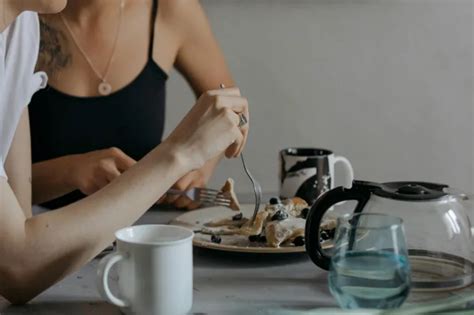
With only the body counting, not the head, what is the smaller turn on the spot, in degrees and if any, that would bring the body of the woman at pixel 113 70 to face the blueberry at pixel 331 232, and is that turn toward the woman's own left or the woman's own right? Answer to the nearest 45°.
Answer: approximately 45° to the woman's own left

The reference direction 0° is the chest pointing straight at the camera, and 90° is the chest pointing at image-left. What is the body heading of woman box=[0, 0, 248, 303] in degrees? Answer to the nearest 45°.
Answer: approximately 270°

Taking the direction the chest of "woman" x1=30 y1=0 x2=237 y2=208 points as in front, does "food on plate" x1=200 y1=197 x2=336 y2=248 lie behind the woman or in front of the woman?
in front

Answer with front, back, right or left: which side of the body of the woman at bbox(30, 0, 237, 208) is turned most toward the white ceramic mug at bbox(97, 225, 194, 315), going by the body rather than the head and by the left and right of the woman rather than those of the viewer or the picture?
front

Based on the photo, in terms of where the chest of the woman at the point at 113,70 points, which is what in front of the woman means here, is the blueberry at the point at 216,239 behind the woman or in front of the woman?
in front

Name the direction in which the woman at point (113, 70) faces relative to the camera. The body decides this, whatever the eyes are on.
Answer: toward the camera
